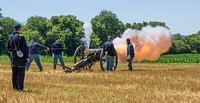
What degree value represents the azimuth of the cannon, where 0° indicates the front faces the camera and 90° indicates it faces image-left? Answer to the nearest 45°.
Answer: approximately 225°
